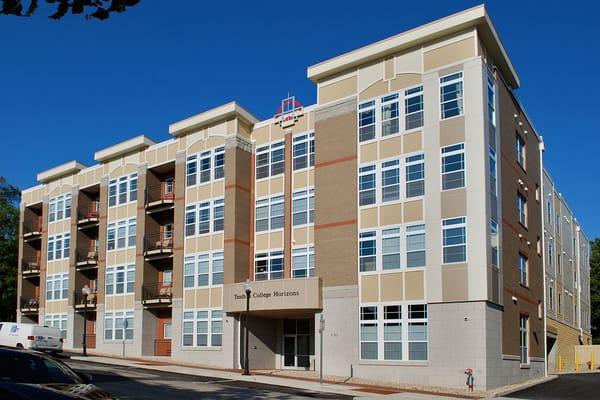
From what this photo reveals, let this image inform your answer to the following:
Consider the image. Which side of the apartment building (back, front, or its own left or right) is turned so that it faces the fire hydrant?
left

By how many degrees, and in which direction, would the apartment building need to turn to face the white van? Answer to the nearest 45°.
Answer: approximately 45° to its right

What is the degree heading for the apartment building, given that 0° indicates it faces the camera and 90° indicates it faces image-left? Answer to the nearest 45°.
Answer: approximately 45°
